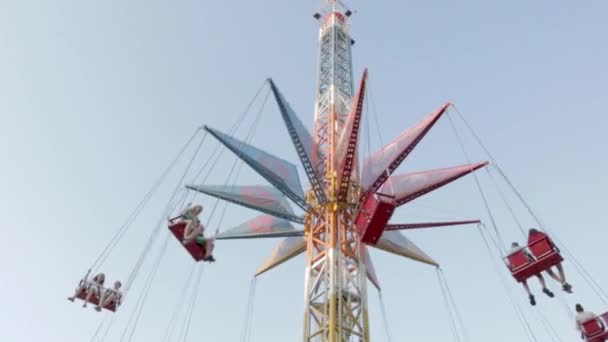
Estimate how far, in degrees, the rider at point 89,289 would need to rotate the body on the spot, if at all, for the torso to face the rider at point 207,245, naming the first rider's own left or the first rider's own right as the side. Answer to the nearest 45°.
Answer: approximately 90° to the first rider's own left

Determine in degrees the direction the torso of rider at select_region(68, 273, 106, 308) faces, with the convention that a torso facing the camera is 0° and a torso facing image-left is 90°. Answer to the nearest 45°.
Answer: approximately 45°

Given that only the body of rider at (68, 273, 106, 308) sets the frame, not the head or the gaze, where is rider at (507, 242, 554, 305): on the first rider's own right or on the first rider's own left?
on the first rider's own left

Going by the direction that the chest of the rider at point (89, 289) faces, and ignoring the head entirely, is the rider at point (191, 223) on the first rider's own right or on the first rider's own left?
on the first rider's own left

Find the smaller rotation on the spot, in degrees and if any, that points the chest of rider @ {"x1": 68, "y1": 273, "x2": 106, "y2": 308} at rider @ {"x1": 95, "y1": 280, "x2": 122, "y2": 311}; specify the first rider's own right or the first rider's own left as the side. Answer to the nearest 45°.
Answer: approximately 135° to the first rider's own left
